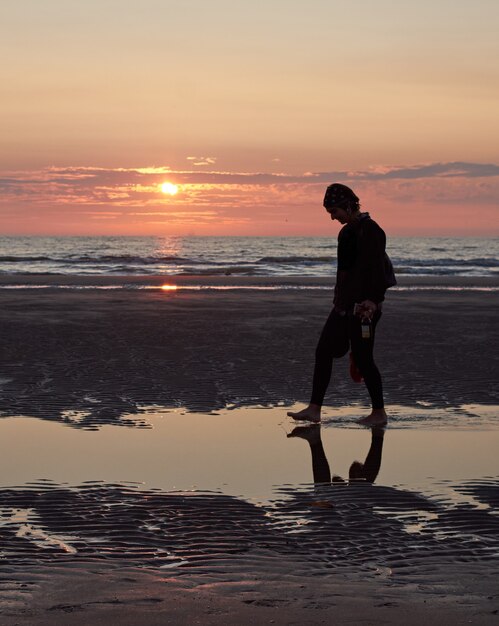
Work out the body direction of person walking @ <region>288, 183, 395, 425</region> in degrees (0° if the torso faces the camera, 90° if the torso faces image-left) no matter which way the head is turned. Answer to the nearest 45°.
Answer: approximately 90°

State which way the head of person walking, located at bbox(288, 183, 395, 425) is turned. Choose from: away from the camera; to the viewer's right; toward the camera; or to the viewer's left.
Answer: to the viewer's left
